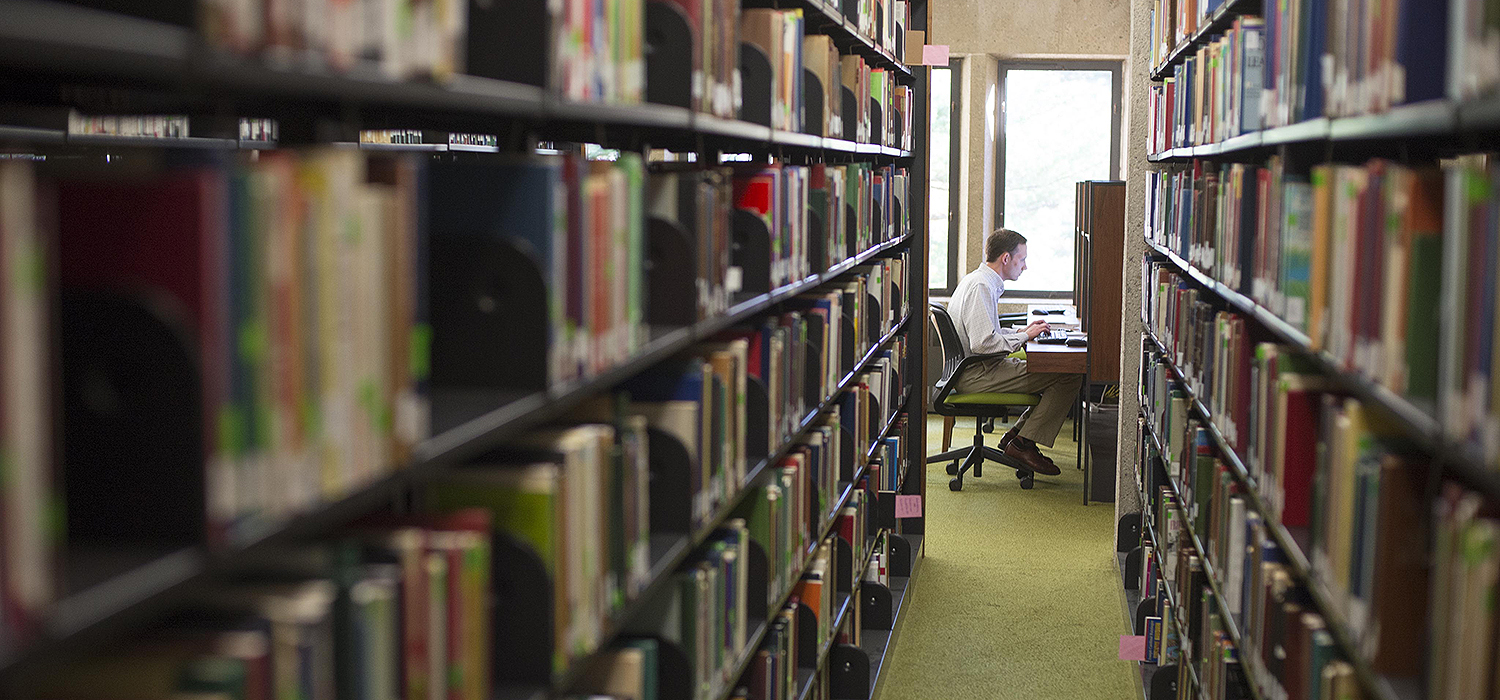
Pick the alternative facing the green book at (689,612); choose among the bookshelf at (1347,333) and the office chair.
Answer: the bookshelf

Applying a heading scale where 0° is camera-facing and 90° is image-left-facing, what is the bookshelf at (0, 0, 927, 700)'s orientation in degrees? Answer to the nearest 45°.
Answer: approximately 315°

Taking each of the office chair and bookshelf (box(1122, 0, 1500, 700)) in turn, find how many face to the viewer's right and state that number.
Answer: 1

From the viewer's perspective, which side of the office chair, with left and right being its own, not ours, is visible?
right

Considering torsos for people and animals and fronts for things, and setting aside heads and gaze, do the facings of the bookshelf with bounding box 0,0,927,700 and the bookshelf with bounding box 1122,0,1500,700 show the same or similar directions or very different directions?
very different directions

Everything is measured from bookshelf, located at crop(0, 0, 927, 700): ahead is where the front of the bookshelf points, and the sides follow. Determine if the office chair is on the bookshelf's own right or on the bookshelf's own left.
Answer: on the bookshelf's own left

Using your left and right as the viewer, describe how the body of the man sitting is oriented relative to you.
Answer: facing to the right of the viewer

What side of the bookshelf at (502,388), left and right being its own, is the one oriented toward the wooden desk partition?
left

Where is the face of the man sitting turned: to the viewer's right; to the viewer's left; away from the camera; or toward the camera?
to the viewer's right

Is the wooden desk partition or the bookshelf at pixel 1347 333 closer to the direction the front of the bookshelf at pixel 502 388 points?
the bookshelf

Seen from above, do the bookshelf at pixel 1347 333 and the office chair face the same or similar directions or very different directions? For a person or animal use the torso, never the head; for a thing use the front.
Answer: very different directions

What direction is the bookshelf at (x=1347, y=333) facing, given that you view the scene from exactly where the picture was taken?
facing to the left of the viewer
